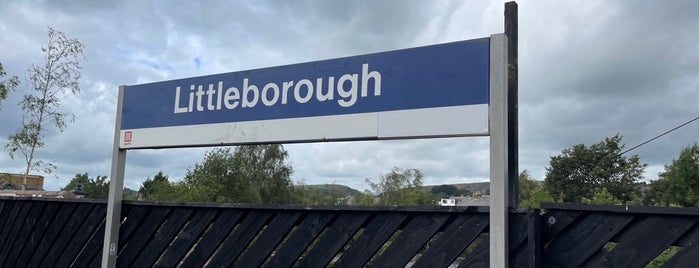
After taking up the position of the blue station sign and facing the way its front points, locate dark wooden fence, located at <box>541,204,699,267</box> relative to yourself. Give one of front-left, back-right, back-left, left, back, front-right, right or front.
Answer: left

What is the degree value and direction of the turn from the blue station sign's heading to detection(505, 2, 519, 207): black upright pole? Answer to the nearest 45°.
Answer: approximately 90° to its left

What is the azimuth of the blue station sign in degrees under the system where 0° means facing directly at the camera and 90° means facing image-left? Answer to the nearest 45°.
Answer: approximately 45°
